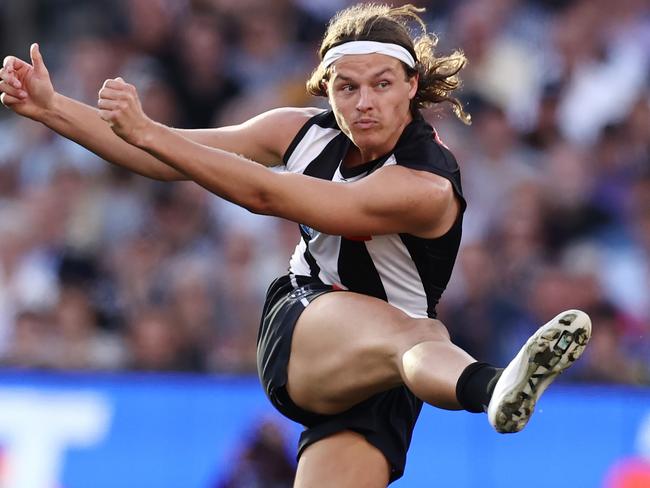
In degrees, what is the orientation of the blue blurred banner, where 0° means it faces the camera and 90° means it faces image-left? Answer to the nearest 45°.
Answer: approximately 0°
